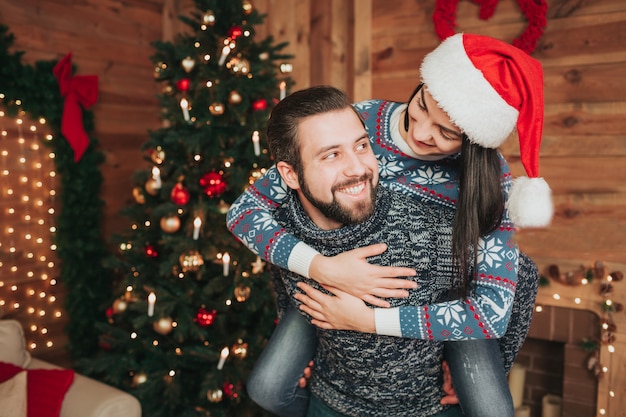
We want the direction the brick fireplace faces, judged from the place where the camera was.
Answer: facing the viewer and to the left of the viewer

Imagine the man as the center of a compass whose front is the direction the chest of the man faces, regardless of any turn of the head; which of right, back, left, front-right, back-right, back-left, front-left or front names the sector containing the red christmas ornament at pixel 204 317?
back-right

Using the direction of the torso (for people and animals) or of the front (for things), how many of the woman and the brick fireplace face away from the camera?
0

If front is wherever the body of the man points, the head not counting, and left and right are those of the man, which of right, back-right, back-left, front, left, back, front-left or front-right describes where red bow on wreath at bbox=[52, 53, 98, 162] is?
back-right

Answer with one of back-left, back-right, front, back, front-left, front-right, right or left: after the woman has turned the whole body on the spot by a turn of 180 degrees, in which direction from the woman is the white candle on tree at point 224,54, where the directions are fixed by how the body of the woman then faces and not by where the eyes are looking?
front-left

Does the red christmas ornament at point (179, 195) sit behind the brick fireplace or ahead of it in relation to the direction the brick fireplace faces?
ahead

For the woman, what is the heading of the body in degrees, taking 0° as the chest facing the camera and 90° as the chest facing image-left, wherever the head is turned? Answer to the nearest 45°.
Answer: approximately 0°

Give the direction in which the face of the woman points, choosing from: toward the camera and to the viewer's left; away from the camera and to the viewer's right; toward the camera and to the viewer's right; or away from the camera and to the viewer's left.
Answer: toward the camera and to the viewer's left

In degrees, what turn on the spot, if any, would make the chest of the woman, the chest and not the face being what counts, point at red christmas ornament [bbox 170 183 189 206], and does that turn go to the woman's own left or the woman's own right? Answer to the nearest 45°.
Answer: approximately 135° to the woman's own right

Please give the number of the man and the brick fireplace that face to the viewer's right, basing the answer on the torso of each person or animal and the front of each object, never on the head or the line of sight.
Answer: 0
